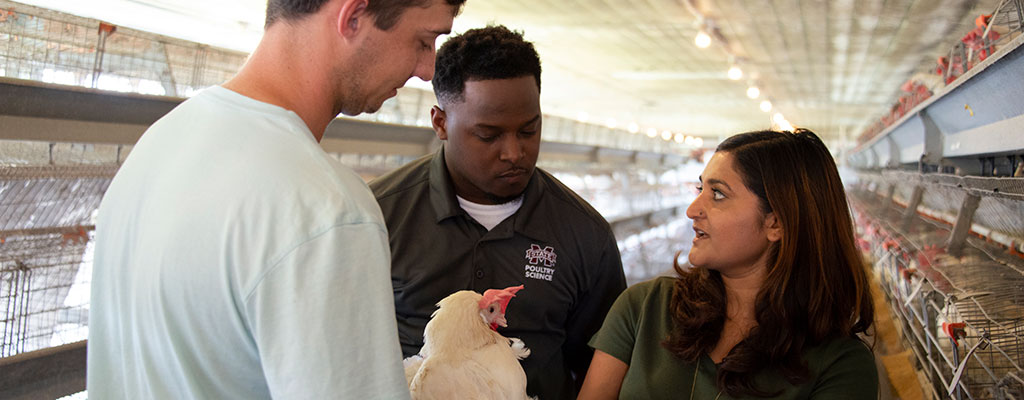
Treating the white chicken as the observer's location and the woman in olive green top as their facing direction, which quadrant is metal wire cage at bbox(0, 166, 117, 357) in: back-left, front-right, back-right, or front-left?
back-left

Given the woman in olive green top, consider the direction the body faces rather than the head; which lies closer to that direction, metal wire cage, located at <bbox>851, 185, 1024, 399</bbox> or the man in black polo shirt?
the man in black polo shirt

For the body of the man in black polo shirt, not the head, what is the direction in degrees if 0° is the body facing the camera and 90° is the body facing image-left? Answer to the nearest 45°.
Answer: approximately 0°

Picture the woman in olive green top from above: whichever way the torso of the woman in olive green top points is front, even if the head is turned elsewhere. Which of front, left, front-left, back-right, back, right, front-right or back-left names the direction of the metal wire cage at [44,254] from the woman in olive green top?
front-right

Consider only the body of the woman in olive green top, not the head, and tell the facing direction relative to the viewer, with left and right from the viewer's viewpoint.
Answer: facing the viewer and to the left of the viewer

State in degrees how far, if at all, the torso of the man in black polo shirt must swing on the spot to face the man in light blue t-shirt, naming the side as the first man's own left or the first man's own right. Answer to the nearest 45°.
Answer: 0° — they already face them

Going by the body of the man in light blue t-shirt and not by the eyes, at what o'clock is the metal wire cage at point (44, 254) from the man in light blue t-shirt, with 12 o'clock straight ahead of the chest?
The metal wire cage is roughly at 10 o'clock from the man in light blue t-shirt.

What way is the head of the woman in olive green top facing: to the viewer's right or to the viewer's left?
to the viewer's left

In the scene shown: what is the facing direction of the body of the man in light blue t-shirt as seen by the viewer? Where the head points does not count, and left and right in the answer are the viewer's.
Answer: facing away from the viewer and to the right of the viewer

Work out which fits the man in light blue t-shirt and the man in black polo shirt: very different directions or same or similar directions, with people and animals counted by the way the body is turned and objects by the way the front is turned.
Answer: very different directions

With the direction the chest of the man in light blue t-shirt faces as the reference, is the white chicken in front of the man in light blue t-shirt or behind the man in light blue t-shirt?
in front

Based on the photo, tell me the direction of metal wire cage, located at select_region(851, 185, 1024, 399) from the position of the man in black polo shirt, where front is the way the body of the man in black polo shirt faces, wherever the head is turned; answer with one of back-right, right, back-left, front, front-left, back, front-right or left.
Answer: left

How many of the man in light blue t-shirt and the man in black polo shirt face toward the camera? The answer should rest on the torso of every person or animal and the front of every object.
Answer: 1

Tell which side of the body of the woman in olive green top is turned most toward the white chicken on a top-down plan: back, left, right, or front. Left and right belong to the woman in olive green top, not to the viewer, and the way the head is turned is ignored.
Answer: front

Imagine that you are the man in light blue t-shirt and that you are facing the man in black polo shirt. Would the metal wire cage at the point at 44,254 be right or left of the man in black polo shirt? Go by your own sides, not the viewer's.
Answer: left
